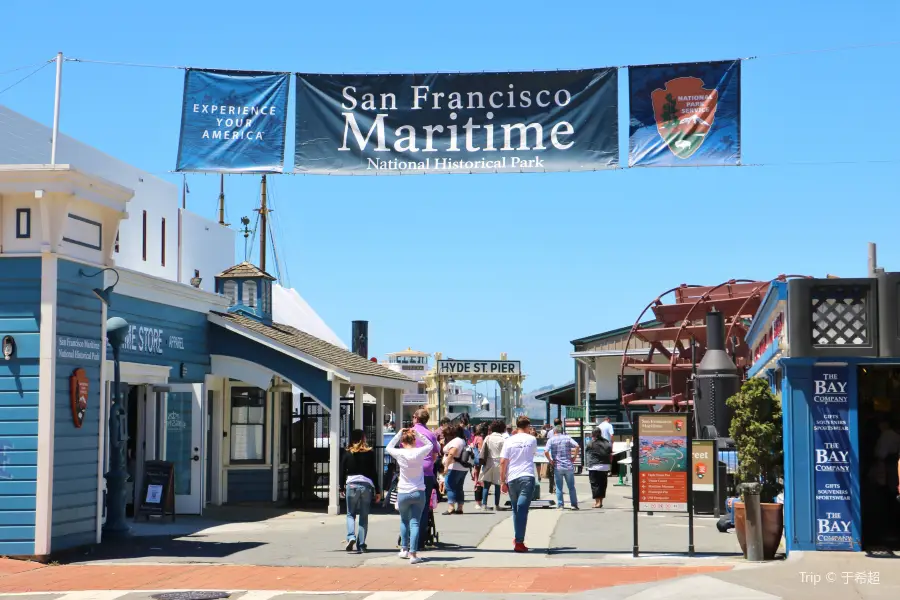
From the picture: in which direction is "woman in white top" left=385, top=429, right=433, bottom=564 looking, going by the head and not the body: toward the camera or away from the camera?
away from the camera

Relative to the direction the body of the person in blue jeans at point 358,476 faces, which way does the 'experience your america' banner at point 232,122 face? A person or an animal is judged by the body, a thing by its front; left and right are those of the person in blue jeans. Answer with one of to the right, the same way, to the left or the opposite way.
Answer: the opposite way

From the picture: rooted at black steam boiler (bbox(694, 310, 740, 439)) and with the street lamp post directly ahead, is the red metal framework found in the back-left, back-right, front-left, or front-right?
back-right

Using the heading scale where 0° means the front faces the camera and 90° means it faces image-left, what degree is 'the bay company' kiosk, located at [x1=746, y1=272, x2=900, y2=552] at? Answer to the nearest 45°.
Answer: approximately 0°

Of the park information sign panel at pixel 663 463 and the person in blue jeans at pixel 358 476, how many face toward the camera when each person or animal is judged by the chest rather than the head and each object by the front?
1

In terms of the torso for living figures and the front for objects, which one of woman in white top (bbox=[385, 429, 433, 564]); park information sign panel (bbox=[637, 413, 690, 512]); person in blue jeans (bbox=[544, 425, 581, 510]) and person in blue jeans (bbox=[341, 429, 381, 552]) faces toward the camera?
the park information sign panel

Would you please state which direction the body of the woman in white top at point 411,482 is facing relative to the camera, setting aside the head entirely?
away from the camera

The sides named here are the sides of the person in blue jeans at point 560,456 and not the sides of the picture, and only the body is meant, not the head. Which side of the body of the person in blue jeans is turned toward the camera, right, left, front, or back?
back

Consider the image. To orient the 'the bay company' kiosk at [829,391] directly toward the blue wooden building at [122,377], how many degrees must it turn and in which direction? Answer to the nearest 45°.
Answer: approximately 90° to its right

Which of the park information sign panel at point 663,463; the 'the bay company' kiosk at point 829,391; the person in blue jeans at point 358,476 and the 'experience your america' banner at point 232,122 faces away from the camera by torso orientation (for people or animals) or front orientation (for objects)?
the person in blue jeans

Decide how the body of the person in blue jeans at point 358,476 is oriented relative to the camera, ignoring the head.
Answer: away from the camera

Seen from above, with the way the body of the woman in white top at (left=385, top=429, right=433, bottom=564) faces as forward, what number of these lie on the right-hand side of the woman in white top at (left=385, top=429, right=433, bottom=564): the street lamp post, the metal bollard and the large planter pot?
2
